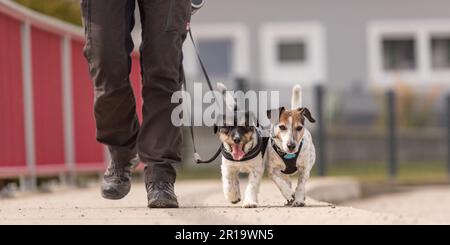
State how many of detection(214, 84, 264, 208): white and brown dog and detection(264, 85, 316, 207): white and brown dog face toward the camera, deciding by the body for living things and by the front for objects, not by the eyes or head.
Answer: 2

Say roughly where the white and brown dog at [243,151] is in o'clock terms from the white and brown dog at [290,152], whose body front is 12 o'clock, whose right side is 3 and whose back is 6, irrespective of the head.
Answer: the white and brown dog at [243,151] is roughly at 3 o'clock from the white and brown dog at [290,152].

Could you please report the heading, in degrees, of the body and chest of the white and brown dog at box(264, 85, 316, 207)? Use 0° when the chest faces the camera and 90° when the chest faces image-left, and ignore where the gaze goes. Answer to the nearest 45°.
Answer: approximately 0°

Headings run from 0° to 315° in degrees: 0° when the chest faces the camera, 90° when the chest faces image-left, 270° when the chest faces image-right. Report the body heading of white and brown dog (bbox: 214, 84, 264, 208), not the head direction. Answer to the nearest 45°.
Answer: approximately 0°

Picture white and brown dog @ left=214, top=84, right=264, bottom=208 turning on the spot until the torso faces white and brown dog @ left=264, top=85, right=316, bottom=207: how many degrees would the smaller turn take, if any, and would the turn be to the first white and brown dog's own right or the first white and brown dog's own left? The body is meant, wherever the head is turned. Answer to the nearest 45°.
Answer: approximately 90° to the first white and brown dog's own left
